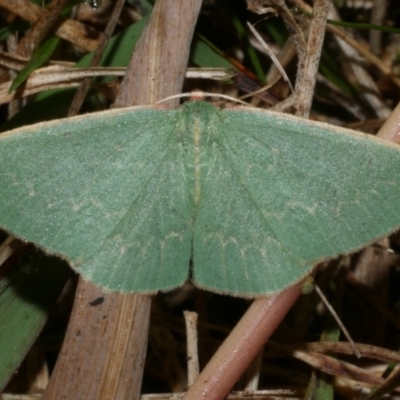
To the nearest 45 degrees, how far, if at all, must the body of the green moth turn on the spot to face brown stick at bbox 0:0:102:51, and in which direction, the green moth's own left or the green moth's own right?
approximately 45° to the green moth's own left

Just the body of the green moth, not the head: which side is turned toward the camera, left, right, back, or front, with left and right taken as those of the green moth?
back
